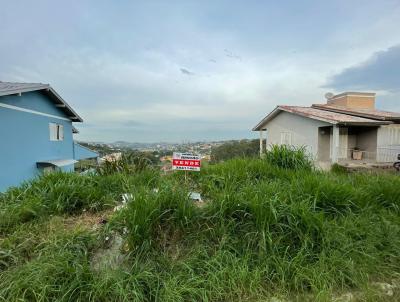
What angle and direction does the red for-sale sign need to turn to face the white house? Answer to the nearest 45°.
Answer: approximately 135° to its left

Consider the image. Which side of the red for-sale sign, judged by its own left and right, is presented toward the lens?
front

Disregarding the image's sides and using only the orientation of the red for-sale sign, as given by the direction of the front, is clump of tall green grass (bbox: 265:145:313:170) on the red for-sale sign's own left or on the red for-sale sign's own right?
on the red for-sale sign's own left
